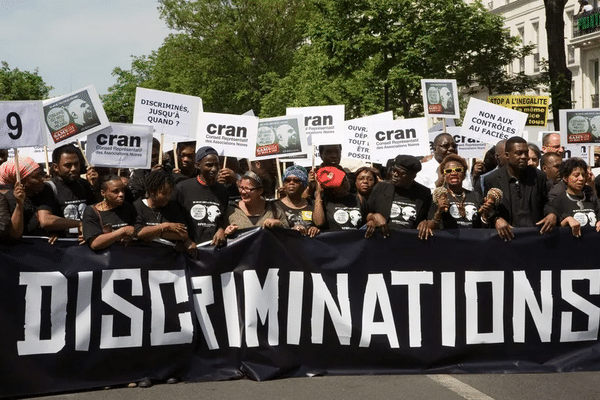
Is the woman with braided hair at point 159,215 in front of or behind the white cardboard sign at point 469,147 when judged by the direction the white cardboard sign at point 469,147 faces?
in front

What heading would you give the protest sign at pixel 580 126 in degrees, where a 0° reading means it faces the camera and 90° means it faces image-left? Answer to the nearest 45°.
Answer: approximately 0°

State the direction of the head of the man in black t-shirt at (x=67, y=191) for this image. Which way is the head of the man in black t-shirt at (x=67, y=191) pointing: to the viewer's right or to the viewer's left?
to the viewer's right

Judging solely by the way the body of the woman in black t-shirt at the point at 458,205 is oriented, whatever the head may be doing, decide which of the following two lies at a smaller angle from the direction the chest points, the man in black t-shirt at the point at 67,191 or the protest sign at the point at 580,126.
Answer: the man in black t-shirt

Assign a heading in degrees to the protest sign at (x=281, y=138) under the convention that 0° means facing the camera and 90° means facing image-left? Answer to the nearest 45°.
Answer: approximately 0°

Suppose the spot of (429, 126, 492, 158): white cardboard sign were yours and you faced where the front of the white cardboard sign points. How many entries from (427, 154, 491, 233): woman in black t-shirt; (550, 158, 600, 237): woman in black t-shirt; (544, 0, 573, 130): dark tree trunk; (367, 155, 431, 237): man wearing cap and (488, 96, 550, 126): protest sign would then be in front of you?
3
